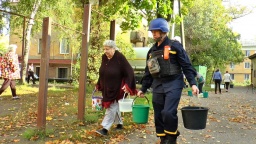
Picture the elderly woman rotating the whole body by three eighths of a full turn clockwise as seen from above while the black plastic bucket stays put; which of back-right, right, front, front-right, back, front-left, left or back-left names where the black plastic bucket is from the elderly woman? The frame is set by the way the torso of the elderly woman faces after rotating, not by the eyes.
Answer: back-right

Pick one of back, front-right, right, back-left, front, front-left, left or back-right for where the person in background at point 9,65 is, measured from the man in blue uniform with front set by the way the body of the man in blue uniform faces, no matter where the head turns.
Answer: right

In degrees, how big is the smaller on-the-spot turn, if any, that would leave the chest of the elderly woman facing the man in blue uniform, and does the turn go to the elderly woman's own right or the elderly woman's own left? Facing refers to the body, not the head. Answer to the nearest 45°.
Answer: approximately 90° to the elderly woman's own left

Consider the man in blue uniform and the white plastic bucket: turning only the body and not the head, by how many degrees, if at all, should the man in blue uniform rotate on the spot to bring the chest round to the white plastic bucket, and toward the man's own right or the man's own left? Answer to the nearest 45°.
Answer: approximately 90° to the man's own right

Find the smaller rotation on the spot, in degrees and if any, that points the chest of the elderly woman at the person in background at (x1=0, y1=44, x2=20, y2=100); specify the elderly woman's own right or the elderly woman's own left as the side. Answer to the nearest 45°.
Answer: approximately 90° to the elderly woman's own right

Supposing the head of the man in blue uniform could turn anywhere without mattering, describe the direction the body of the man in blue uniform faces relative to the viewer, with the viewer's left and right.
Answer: facing the viewer and to the left of the viewer

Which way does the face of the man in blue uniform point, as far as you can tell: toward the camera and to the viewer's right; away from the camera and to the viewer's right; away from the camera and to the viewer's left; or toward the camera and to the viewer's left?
toward the camera and to the viewer's left

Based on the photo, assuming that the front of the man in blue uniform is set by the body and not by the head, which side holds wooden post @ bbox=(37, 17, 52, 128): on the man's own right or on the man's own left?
on the man's own right
